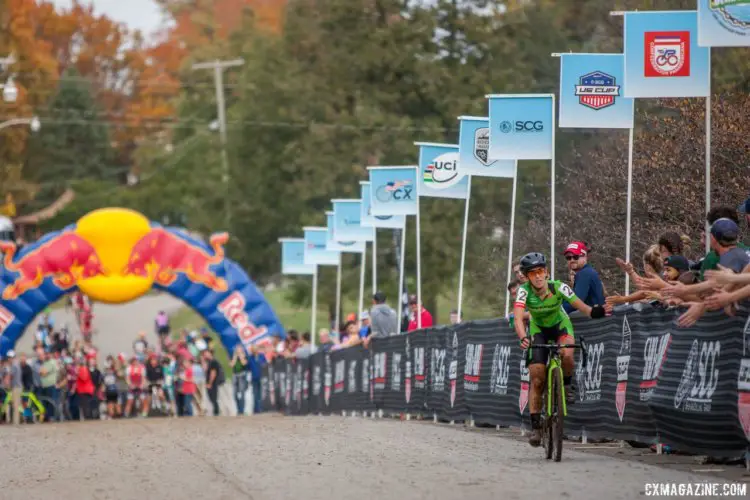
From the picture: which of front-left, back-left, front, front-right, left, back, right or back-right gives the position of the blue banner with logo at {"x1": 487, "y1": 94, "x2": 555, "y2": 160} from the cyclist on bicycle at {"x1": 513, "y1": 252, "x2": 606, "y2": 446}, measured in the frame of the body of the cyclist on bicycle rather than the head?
back

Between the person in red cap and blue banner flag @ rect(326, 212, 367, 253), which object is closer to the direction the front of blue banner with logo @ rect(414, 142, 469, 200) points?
the person in red cap

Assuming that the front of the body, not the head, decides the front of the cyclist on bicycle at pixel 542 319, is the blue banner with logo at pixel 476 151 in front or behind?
behind

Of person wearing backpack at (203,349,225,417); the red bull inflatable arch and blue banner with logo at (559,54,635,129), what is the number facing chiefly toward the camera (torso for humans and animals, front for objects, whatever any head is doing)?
2

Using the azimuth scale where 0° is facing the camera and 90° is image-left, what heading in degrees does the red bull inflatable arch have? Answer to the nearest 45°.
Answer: approximately 0°

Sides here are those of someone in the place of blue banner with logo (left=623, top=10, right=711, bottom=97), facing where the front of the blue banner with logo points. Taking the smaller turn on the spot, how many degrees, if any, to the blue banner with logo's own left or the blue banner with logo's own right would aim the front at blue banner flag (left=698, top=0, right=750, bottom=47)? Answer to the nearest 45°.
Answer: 0° — it already faces it

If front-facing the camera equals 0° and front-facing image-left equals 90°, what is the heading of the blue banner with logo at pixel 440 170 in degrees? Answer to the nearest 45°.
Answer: approximately 0°
